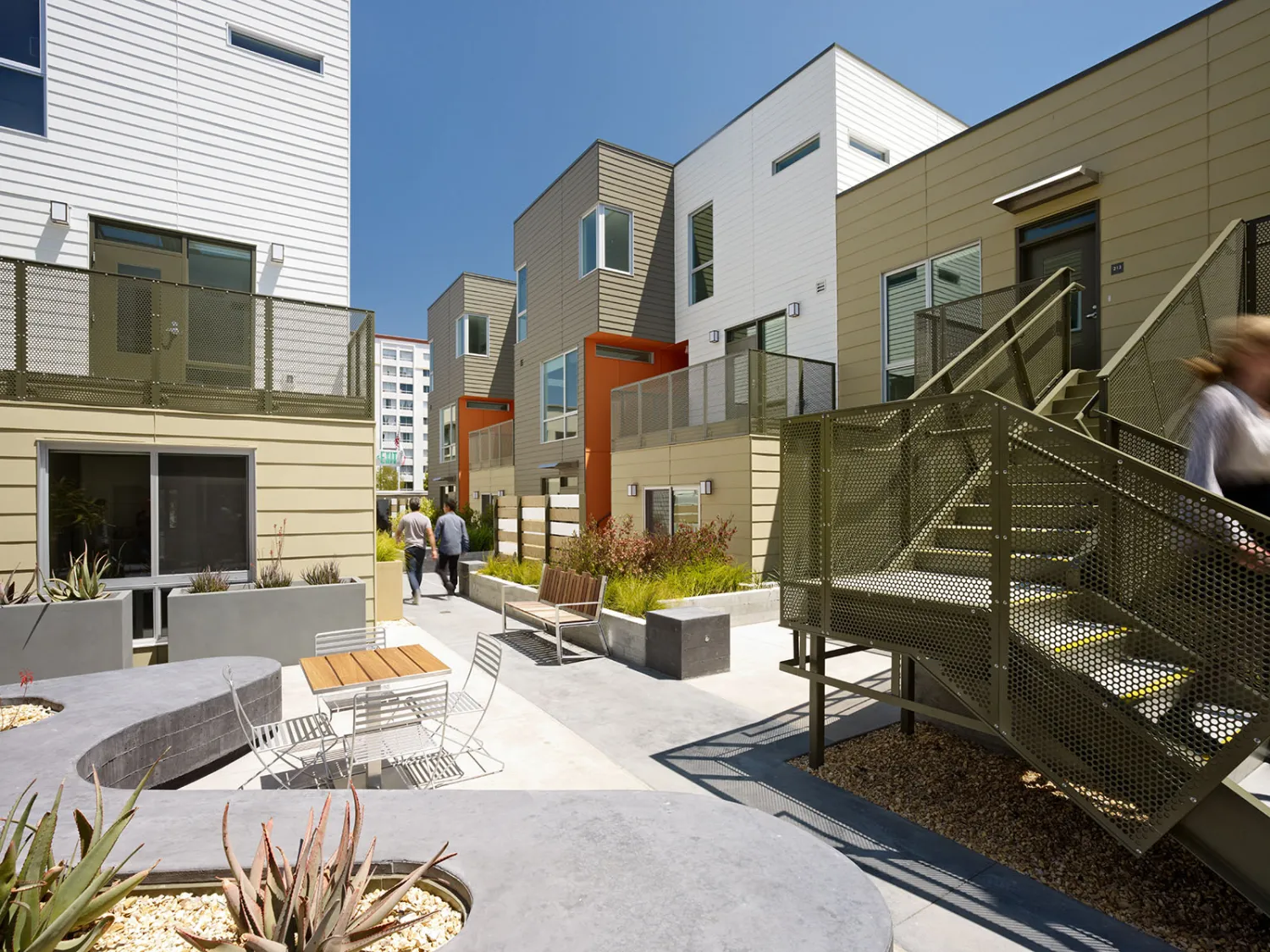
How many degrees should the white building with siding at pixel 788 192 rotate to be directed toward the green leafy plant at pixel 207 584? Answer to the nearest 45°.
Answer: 0° — it already faces it

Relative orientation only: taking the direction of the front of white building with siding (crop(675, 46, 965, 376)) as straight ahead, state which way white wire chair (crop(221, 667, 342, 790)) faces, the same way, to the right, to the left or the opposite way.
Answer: the opposite way

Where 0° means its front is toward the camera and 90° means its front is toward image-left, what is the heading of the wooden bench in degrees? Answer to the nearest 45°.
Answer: approximately 45°

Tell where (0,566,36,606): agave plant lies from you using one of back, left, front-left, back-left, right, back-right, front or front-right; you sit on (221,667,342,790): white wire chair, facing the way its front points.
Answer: back-left

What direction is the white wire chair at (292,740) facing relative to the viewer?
to the viewer's right

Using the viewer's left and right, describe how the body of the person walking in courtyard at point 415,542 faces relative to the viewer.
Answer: facing away from the viewer

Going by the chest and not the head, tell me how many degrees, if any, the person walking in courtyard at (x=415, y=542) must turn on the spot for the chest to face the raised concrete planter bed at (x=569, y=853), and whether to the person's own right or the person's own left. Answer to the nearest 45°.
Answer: approximately 180°

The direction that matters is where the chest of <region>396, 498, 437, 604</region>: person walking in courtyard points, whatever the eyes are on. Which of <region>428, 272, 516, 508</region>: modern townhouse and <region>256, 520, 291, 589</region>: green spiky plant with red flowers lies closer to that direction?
the modern townhouse

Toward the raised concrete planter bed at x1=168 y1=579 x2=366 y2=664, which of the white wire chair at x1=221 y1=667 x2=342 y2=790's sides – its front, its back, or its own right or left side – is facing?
left

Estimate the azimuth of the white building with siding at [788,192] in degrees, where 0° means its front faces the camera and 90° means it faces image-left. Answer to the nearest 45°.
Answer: approximately 45°

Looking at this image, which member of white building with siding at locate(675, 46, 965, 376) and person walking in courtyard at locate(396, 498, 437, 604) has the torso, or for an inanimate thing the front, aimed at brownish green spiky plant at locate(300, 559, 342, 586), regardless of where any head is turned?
the white building with siding
